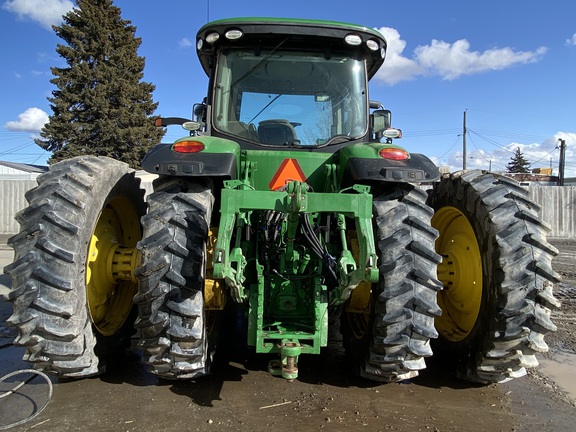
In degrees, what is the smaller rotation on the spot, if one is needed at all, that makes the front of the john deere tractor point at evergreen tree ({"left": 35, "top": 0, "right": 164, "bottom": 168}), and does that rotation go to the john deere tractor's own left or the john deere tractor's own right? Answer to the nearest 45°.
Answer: approximately 45° to the john deere tractor's own left

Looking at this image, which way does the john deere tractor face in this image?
away from the camera

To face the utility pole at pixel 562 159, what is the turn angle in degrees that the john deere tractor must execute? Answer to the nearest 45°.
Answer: approximately 45° to its right
